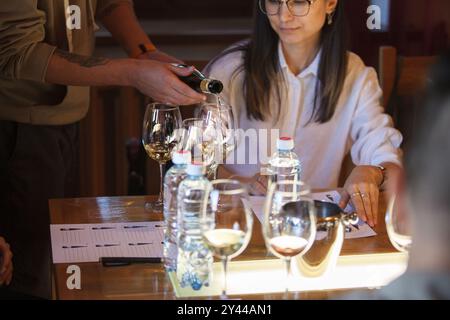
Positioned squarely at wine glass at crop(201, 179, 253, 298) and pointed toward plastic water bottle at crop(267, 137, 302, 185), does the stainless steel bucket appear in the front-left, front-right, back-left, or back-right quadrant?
front-right

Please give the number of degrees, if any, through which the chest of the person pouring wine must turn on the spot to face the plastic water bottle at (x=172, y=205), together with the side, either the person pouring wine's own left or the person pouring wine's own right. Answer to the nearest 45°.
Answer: approximately 45° to the person pouring wine's own right

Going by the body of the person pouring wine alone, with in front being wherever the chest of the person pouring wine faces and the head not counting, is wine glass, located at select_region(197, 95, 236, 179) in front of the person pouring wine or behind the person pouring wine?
in front

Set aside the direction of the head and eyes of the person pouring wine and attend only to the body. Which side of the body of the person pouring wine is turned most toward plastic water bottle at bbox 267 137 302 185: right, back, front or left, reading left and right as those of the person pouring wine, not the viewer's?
front

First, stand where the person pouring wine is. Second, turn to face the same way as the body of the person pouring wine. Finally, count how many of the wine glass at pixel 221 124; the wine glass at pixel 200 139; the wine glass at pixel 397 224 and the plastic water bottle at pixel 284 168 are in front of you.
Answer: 4

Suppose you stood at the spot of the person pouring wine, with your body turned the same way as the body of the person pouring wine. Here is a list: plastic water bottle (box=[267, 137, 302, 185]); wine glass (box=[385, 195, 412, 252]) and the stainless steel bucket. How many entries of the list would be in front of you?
3

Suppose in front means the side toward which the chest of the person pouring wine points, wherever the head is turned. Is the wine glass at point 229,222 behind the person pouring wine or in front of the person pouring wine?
in front

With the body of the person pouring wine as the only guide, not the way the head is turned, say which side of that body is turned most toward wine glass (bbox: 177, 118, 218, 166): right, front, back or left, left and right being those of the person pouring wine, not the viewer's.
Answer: front

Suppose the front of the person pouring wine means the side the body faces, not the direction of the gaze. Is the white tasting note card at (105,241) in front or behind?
in front

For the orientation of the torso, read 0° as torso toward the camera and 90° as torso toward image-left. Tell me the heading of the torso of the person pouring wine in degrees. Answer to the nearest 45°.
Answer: approximately 315°

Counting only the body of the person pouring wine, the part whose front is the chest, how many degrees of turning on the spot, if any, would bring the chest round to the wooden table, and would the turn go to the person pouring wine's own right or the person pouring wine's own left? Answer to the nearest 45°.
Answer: approximately 45° to the person pouring wine's own right

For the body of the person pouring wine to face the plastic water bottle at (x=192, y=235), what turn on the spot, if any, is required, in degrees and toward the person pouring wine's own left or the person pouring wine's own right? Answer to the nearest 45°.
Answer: approximately 45° to the person pouring wine's own right

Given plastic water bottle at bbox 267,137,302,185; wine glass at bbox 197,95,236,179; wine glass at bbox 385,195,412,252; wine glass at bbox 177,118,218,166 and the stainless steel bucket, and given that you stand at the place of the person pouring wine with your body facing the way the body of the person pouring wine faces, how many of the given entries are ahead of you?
5

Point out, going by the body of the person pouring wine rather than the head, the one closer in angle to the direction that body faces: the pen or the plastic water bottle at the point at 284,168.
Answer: the plastic water bottle

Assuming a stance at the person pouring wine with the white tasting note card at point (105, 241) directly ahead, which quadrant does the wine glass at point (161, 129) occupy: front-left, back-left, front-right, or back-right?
front-left

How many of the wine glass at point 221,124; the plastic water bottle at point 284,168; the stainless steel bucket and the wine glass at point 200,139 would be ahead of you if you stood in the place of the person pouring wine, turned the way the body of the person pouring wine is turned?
4
